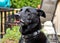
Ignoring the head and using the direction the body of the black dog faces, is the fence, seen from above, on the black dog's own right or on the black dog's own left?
on the black dog's own right

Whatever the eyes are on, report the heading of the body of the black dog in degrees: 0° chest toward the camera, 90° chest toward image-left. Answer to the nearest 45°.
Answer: approximately 45°

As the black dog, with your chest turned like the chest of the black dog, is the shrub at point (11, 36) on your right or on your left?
on your right
